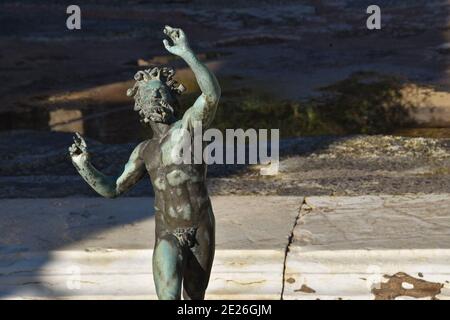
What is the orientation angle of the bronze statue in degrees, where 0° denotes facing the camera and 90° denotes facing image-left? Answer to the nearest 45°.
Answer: approximately 0°

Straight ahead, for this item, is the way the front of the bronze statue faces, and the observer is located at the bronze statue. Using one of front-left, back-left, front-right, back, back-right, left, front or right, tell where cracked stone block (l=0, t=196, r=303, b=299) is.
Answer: back
